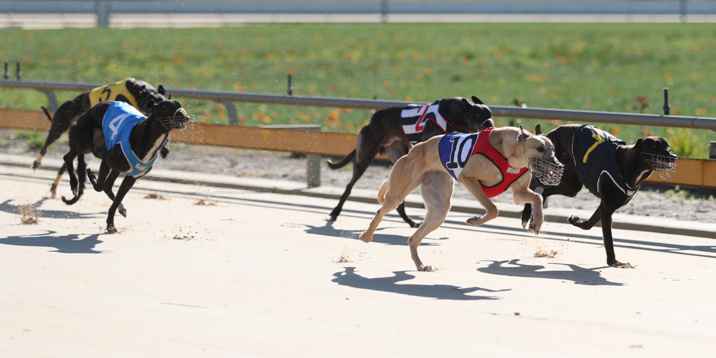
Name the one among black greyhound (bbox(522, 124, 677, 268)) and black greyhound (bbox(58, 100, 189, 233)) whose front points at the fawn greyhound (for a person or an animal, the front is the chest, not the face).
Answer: black greyhound (bbox(58, 100, 189, 233))

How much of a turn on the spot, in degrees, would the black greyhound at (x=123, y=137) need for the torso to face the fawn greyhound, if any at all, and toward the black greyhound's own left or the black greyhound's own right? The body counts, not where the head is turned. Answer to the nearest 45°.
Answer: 0° — it already faces it

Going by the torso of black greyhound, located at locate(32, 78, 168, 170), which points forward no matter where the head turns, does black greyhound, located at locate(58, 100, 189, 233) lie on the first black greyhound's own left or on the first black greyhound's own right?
on the first black greyhound's own right

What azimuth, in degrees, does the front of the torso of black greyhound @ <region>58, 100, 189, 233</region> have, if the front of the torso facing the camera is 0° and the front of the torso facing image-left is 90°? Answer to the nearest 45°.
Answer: approximately 315°

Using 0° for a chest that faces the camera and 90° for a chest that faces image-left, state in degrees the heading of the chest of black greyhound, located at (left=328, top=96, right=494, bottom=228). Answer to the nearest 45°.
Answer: approximately 270°

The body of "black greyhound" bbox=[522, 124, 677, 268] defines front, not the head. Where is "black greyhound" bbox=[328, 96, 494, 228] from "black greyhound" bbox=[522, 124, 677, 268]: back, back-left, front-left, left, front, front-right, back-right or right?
back

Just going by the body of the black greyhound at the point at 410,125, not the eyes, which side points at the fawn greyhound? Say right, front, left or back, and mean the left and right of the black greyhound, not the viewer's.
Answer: right

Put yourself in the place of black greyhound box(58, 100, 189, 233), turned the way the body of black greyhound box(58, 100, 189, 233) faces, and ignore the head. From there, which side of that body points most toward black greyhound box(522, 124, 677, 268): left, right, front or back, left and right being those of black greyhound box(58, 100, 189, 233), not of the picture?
front

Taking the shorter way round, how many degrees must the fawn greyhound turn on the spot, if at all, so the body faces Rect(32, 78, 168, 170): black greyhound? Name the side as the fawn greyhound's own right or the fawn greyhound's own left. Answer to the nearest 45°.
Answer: approximately 180°

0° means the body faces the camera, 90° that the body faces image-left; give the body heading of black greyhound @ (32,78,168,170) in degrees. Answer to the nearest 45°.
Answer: approximately 270°

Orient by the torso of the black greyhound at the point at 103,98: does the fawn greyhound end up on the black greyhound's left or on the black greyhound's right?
on the black greyhound's right

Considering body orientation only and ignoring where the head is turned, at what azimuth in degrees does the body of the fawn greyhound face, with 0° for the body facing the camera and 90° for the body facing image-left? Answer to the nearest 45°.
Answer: approximately 315°
